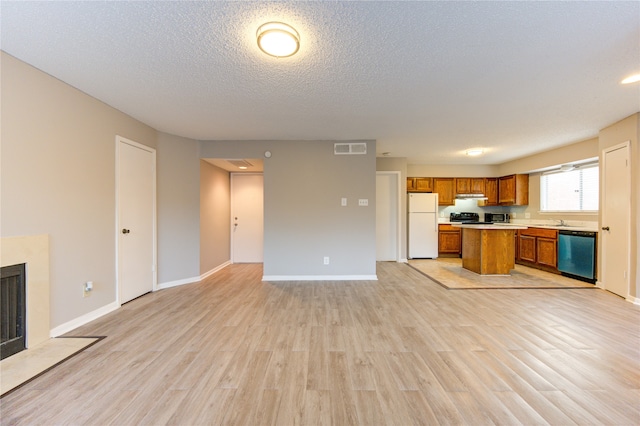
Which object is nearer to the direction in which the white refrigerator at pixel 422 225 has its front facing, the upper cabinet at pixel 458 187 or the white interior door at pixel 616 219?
the white interior door

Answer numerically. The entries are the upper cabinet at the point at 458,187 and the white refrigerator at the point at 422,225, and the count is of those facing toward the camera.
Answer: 2

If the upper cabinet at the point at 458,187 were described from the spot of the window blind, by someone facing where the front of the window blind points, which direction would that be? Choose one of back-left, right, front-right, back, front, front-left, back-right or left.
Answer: front-right

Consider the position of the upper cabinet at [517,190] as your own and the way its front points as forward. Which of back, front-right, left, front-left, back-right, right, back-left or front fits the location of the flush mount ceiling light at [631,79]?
front-left

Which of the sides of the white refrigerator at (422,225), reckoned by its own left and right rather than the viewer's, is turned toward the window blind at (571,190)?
left

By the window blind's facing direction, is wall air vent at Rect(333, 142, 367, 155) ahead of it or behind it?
ahead

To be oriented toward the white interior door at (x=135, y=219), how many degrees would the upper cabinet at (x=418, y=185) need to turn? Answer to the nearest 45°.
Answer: approximately 45° to its right
